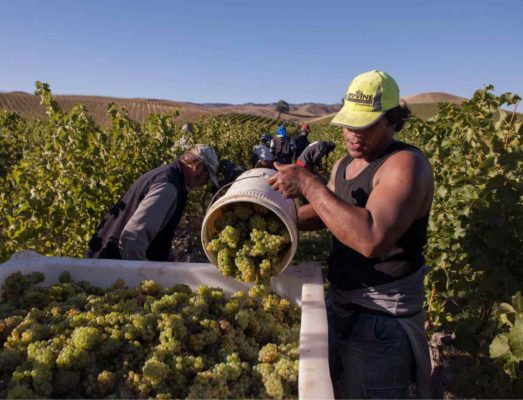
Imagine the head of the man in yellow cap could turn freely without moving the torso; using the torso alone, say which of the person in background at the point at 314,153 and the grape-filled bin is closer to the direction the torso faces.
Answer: the grape-filled bin

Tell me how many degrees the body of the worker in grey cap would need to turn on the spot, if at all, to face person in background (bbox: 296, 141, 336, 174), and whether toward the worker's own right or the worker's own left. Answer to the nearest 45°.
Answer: approximately 45° to the worker's own left

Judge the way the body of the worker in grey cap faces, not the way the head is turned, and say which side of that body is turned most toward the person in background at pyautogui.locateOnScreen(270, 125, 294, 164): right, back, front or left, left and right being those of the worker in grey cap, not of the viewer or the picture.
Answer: left

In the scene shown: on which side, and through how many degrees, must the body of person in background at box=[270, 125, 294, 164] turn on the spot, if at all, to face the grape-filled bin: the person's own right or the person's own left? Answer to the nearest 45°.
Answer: approximately 180°

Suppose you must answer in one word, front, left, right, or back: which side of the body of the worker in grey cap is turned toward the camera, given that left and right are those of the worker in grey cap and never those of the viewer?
right

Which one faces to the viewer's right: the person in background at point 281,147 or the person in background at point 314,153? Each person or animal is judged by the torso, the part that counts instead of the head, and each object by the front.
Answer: the person in background at point 314,153

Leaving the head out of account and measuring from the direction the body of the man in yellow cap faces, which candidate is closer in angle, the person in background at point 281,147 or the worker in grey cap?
the worker in grey cap

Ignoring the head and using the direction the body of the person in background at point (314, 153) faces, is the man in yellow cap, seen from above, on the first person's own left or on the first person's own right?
on the first person's own right

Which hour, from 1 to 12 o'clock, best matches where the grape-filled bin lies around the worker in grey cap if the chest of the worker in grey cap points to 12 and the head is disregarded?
The grape-filled bin is roughly at 3 o'clock from the worker in grey cap.

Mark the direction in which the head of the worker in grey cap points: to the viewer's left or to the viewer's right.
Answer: to the viewer's right

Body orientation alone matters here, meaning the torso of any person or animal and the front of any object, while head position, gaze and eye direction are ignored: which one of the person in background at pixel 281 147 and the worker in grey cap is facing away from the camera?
the person in background

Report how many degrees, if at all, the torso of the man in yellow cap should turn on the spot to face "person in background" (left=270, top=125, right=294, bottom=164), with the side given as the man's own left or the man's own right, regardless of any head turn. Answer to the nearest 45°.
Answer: approximately 135° to the man's own right

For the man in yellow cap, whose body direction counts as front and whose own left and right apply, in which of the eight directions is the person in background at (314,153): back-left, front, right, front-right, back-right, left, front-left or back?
back-right
